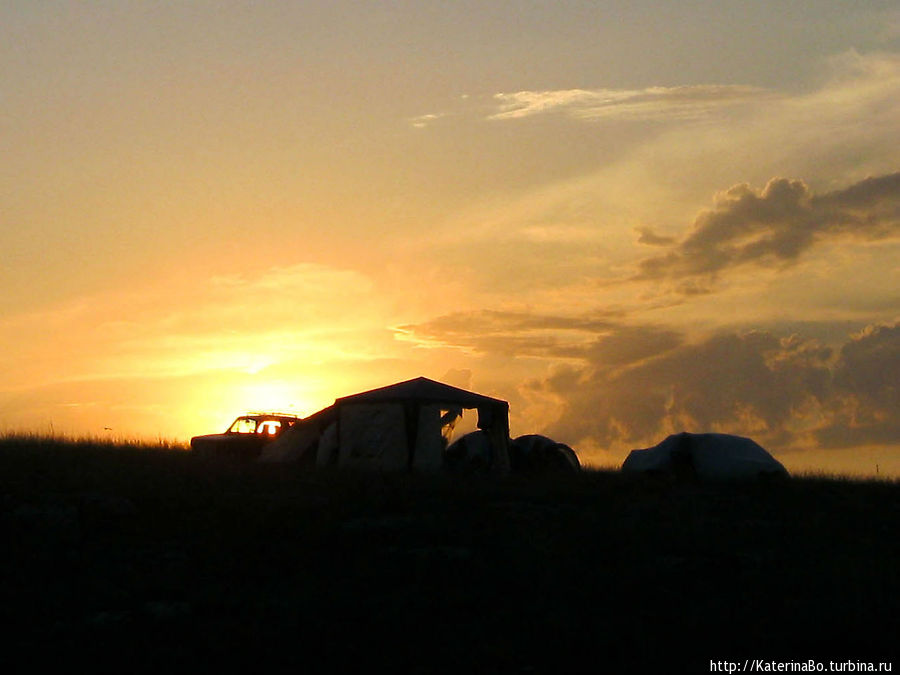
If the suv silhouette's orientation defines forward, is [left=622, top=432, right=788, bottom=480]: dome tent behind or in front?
behind

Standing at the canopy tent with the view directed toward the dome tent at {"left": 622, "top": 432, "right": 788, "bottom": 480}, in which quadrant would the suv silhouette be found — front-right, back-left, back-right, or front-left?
back-left

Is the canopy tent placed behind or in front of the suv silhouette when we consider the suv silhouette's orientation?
behind

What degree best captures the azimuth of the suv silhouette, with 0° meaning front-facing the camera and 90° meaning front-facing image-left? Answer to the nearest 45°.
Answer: approximately 90°
